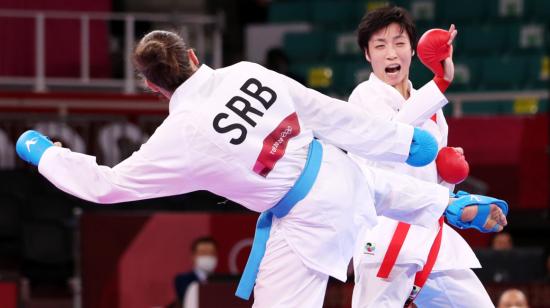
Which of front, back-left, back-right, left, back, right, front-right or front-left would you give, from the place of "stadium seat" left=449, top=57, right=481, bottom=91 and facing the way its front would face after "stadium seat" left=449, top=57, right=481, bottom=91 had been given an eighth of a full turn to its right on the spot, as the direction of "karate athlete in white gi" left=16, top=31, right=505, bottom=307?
front-left

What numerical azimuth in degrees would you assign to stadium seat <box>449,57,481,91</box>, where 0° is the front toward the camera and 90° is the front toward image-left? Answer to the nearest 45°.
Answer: approximately 0°

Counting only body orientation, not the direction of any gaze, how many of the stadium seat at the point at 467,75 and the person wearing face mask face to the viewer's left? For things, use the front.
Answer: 0

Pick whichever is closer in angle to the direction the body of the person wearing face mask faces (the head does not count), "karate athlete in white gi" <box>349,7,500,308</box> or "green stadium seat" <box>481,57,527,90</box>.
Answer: the karate athlete in white gi

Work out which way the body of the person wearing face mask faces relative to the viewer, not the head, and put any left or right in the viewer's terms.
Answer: facing the viewer and to the right of the viewer

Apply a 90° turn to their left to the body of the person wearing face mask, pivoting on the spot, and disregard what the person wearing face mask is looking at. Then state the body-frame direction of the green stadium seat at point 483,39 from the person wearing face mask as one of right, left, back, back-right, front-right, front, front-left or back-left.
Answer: front

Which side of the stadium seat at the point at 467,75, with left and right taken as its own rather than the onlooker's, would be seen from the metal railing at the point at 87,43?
right

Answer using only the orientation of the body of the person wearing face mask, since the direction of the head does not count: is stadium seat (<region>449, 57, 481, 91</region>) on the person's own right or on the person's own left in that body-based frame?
on the person's own left
